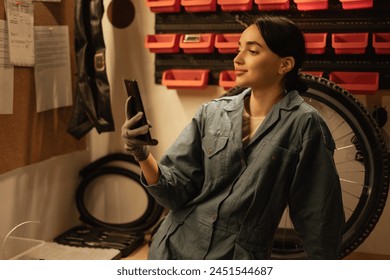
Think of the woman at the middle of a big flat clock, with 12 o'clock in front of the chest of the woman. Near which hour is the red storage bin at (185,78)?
The red storage bin is roughly at 4 o'clock from the woman.

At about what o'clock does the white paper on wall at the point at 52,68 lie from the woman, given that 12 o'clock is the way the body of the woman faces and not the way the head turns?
The white paper on wall is roughly at 3 o'clock from the woman.

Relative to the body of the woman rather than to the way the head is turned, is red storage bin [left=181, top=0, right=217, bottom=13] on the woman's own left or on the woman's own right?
on the woman's own right

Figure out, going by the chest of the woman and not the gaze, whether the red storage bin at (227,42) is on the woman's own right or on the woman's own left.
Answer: on the woman's own right

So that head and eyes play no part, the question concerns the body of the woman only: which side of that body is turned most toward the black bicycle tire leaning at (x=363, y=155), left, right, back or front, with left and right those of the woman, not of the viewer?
back

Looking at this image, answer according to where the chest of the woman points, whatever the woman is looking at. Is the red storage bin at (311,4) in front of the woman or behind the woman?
behind

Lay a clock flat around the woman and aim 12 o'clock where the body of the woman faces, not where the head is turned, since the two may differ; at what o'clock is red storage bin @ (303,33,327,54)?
The red storage bin is roughly at 5 o'clock from the woman.

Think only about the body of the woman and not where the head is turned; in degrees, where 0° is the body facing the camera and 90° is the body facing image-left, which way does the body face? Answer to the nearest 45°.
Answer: approximately 45°

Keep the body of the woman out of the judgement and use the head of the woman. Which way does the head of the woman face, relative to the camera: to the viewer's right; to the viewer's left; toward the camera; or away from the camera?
to the viewer's left

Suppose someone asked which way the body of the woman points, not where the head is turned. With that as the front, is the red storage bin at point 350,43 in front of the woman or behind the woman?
behind

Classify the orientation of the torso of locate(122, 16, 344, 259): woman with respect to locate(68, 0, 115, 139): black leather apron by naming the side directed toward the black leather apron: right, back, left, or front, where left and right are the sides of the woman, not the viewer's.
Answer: right

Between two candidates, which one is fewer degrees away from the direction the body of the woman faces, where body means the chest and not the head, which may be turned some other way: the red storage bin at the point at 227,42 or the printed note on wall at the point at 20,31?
the printed note on wall
